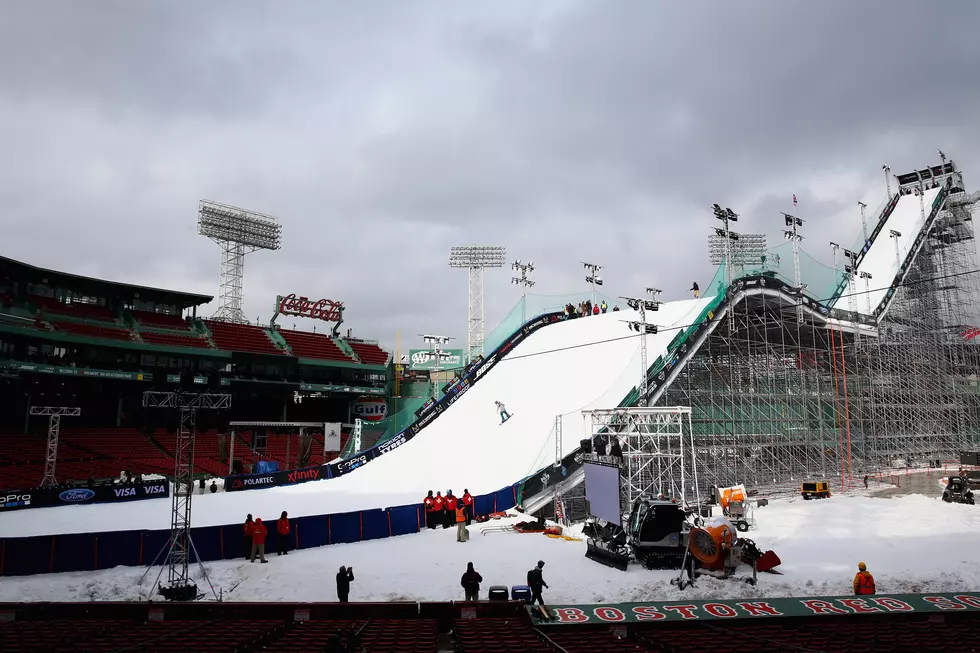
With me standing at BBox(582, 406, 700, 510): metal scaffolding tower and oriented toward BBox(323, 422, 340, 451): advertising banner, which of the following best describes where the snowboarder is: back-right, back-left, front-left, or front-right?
front-right

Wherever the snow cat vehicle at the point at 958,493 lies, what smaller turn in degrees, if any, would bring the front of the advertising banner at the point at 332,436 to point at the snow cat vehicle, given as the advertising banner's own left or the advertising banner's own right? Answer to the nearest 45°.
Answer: approximately 45° to the advertising banner's own left

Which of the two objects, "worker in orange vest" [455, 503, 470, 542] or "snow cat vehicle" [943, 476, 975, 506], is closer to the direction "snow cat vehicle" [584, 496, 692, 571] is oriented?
the worker in orange vest

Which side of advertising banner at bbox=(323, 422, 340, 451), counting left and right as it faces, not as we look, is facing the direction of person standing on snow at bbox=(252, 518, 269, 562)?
front

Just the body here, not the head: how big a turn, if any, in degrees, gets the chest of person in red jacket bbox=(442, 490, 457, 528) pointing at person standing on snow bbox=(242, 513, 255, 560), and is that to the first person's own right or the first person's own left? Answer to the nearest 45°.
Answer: approximately 135° to the first person's own left

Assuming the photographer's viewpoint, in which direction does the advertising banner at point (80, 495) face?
facing the viewer

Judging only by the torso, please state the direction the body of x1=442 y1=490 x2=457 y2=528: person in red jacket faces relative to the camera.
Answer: away from the camera

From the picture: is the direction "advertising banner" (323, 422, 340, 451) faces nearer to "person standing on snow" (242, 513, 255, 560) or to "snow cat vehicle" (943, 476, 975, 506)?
the person standing on snow

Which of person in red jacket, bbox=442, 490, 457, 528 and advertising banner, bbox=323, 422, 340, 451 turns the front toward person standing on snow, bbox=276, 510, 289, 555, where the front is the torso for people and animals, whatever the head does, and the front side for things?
the advertising banner

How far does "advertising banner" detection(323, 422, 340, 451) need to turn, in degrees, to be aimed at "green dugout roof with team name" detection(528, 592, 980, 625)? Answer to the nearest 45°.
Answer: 0° — it already faces it

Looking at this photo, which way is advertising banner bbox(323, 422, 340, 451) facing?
toward the camera

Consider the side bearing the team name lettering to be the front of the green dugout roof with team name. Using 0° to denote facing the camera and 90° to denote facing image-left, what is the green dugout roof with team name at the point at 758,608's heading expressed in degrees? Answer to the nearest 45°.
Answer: approximately 0°

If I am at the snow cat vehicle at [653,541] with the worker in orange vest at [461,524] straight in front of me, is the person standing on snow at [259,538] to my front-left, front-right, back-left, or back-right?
front-left
